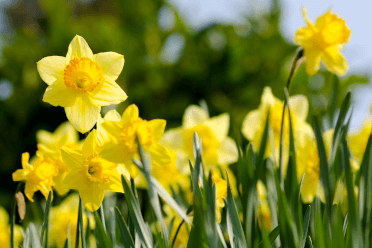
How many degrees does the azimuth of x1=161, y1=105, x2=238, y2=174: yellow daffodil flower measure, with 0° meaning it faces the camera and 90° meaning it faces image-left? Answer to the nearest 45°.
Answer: approximately 0°
